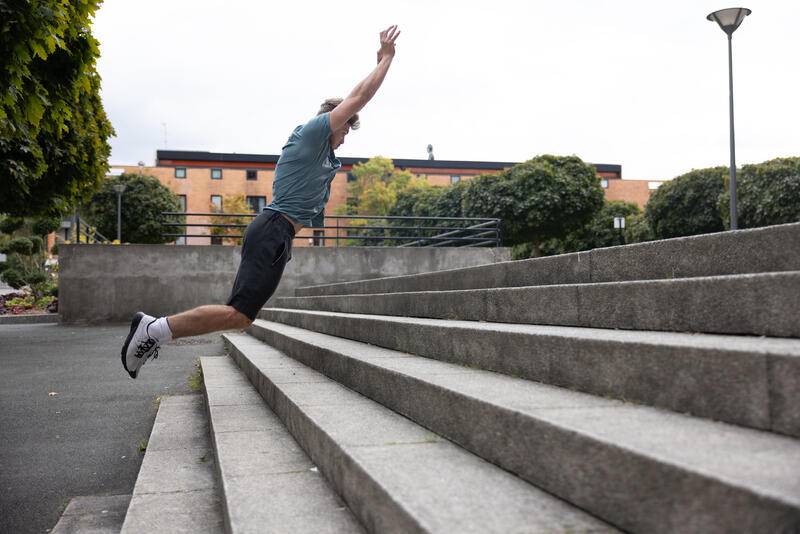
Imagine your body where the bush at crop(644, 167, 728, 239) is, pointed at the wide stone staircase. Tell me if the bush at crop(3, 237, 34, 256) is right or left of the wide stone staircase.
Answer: right

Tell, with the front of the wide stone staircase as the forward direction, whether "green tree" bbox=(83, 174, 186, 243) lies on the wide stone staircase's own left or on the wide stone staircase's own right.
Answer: on the wide stone staircase's own right

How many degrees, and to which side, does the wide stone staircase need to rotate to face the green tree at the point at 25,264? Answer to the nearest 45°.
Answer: approximately 90° to its right

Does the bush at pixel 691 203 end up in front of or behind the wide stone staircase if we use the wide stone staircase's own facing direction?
behind

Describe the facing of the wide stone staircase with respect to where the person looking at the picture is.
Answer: facing the viewer and to the left of the viewer

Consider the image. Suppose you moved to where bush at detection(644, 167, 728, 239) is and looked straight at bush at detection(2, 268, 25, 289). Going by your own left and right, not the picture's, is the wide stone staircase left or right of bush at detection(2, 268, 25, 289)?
left

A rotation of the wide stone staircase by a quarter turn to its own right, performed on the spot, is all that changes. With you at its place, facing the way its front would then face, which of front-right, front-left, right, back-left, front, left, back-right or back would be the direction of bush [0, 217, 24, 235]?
front

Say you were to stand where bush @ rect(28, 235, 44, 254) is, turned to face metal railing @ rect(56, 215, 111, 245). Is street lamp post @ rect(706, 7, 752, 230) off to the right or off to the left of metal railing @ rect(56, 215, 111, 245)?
left

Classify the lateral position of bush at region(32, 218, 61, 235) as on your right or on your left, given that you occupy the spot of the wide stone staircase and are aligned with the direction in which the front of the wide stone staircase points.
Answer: on your right

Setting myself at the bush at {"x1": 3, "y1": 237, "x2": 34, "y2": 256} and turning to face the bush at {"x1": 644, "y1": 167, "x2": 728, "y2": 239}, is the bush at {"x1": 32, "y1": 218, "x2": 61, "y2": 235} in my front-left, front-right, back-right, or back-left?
front-left

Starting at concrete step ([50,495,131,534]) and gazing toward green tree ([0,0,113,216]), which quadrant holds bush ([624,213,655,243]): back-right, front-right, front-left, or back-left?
front-right
